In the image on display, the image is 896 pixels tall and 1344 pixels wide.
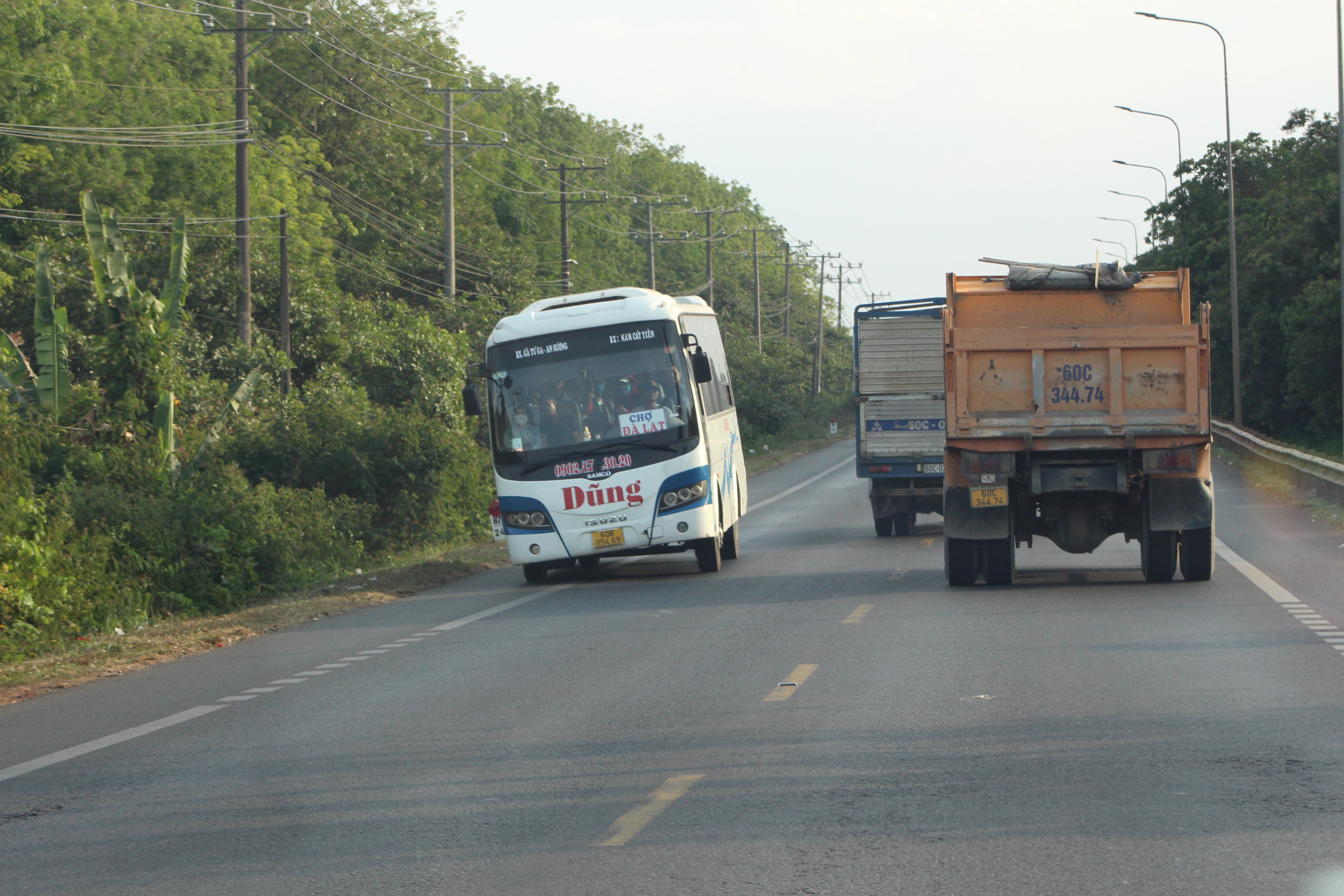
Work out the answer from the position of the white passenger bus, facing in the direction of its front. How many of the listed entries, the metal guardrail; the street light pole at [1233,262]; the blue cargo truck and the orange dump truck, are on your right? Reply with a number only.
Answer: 0

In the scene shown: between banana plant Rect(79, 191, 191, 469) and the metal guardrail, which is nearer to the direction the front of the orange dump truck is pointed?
the metal guardrail

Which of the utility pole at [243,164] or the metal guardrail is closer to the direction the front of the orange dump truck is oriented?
the metal guardrail

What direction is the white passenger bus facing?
toward the camera

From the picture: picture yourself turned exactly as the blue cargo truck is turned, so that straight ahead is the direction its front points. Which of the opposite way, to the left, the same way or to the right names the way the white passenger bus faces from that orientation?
the opposite way

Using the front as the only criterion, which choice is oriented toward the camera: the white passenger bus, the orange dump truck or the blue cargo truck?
the white passenger bus

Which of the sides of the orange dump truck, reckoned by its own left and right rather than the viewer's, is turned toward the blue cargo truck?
front

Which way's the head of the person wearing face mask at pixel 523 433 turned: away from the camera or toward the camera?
toward the camera

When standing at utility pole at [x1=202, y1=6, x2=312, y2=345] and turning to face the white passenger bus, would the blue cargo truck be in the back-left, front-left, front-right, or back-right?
front-left

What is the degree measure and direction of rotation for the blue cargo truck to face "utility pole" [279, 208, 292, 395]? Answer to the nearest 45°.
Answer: approximately 45° to its left

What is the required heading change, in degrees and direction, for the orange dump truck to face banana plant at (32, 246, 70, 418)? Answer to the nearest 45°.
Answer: approximately 90° to its left

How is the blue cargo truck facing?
away from the camera

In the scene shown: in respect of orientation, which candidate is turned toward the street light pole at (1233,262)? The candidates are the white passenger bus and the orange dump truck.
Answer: the orange dump truck

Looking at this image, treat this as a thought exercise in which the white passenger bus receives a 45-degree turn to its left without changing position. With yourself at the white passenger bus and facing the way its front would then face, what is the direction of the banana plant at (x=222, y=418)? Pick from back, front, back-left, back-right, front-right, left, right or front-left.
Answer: back

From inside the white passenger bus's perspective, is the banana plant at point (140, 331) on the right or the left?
on its right

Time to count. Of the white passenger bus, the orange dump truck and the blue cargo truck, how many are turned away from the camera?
2

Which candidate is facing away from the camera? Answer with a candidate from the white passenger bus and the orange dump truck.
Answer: the orange dump truck

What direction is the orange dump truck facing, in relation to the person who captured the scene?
facing away from the viewer

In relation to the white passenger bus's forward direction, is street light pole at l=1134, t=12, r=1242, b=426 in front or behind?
behind

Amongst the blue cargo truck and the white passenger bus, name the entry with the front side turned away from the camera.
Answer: the blue cargo truck

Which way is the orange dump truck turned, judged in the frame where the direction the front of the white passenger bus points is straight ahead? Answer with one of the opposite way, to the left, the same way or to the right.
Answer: the opposite way

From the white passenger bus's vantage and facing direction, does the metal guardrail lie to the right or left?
on its left
